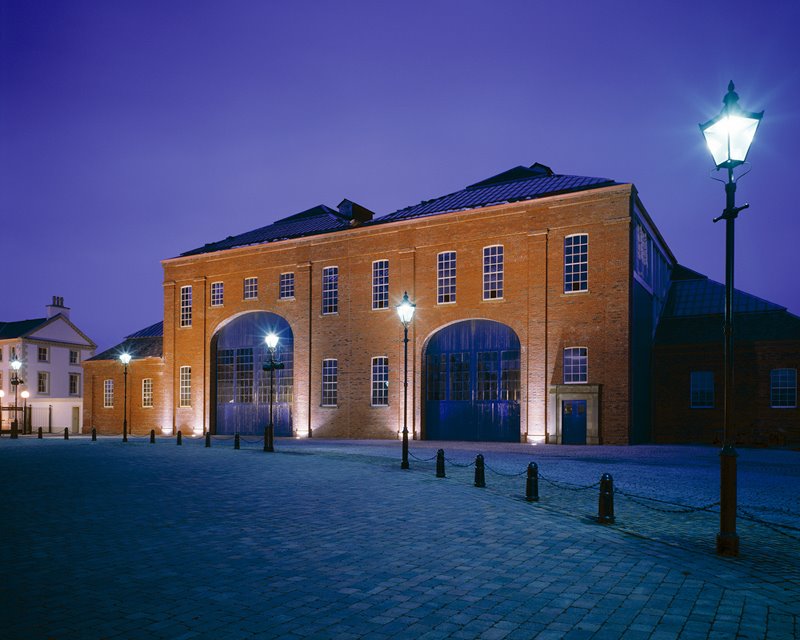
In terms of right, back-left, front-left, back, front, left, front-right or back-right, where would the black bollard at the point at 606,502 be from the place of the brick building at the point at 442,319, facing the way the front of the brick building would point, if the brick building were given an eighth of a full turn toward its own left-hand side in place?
front

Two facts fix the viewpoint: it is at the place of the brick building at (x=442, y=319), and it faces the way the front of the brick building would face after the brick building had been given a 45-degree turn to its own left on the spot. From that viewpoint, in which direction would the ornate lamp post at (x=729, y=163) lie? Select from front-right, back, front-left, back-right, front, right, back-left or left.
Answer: front

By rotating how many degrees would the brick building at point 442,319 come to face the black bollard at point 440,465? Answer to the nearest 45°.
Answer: approximately 45° to its left

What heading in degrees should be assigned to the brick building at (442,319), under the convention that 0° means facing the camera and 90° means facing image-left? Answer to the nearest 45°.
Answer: approximately 45°

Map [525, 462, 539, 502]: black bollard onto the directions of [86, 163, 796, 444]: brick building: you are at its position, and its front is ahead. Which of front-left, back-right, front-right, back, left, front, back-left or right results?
front-left

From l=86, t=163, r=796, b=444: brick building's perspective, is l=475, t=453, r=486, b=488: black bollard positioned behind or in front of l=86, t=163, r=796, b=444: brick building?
in front
